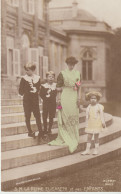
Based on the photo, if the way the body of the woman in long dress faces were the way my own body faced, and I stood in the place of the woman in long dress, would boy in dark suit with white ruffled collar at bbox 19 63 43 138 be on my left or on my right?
on my right

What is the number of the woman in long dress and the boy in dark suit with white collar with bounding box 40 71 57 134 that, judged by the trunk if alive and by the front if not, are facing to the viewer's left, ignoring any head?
0

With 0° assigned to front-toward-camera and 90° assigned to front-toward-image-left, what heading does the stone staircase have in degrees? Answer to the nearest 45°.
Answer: approximately 315°
